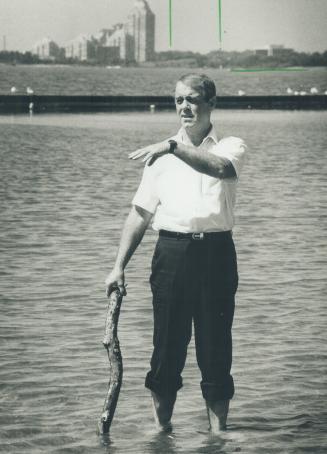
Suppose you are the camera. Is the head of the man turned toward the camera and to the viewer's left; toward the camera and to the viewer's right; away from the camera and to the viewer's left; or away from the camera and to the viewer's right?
toward the camera and to the viewer's left

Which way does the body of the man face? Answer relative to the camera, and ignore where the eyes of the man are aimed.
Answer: toward the camera
